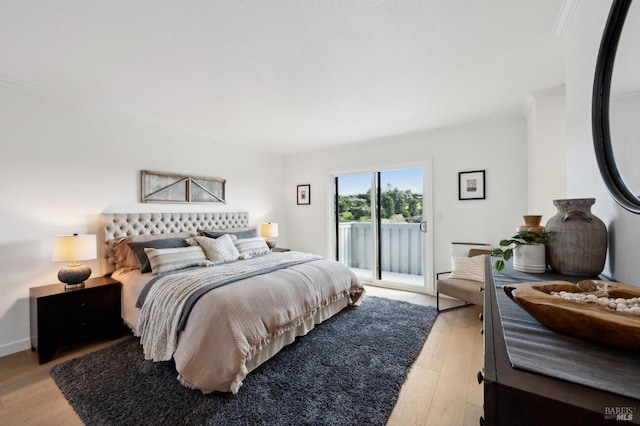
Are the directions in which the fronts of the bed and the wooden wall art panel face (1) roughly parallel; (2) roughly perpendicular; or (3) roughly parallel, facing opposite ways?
roughly parallel

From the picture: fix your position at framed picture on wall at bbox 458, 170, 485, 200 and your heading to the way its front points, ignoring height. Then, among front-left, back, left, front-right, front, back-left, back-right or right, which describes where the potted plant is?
front

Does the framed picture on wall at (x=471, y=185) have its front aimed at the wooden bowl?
yes

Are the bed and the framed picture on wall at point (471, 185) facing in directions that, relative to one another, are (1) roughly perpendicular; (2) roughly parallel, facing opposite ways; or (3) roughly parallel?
roughly perpendicular

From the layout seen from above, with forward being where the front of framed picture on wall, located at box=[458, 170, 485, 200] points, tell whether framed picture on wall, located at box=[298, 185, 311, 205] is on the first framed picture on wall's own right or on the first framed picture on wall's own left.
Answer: on the first framed picture on wall's own right

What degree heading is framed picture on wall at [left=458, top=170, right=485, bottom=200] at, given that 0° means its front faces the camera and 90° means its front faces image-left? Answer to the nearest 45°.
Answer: approximately 0°

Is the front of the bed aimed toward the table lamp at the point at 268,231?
no

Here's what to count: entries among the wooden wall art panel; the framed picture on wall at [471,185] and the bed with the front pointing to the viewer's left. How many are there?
0

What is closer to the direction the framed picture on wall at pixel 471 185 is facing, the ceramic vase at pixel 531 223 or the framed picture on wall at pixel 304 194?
the ceramic vase

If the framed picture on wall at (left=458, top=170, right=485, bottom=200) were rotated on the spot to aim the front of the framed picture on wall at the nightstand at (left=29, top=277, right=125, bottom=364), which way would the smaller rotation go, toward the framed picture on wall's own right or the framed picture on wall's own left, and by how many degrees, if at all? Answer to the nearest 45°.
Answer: approximately 45° to the framed picture on wall's own right

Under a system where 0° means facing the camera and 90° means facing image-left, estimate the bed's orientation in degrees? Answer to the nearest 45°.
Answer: approximately 315°

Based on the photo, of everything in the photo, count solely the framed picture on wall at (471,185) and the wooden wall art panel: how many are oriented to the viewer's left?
0

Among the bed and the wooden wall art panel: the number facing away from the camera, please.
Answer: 0

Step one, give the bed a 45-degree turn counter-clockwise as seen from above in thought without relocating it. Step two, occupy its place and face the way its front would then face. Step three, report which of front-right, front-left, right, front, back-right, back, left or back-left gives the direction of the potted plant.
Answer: front-right

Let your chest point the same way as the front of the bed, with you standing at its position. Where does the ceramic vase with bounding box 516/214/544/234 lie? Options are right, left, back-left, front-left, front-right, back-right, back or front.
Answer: front

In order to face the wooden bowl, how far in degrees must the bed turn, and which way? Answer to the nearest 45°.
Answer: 0° — it already faces it

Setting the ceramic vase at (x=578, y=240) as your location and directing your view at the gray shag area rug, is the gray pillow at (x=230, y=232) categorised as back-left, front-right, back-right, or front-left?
front-right

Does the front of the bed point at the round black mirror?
yes
